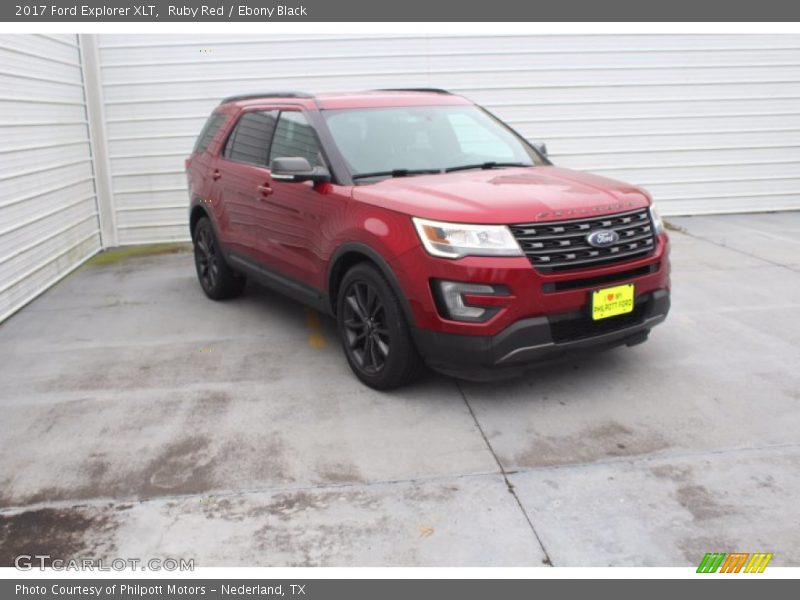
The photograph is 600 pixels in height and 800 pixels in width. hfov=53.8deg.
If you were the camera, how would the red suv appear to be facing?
facing the viewer and to the right of the viewer
